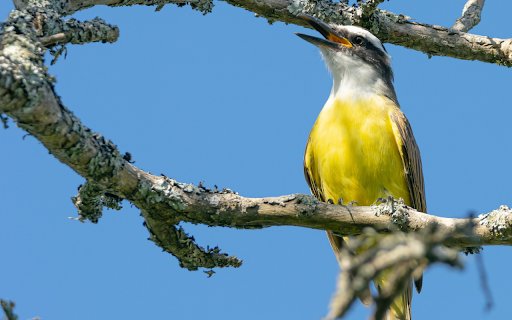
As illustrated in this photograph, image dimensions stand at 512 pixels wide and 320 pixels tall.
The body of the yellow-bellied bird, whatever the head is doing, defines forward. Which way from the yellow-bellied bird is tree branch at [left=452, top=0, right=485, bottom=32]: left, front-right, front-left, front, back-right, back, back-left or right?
left

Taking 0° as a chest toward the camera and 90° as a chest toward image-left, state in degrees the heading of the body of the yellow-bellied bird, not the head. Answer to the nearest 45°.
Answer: approximately 45°
